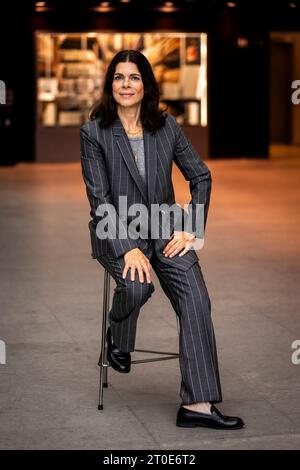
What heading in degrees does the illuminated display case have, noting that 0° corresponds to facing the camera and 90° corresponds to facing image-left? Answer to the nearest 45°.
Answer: approximately 0°

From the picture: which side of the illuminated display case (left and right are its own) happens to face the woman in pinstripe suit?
front
